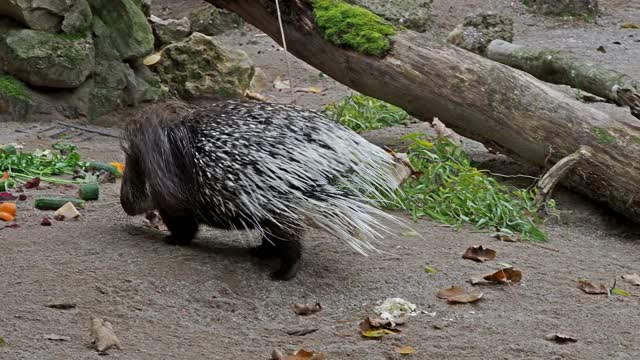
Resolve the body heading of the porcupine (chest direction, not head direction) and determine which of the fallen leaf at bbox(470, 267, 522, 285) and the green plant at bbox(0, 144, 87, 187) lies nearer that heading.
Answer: the green plant

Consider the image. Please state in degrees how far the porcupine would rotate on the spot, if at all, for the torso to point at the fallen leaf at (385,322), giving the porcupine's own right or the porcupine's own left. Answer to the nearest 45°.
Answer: approximately 180°

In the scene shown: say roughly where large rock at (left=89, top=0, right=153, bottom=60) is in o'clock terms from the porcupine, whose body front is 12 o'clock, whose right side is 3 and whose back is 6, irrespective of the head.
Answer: The large rock is roughly at 1 o'clock from the porcupine.

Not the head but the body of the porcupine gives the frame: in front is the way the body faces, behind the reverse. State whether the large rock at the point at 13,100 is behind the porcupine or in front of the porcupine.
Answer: in front

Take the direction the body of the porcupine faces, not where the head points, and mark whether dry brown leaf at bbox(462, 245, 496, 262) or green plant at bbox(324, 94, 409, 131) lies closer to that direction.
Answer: the green plant

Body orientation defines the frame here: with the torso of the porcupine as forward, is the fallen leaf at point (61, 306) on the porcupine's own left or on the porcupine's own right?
on the porcupine's own left

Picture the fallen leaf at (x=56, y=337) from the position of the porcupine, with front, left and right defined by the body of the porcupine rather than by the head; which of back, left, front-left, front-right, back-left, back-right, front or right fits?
left

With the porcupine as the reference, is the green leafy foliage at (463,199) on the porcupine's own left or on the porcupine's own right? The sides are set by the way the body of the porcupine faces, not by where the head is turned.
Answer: on the porcupine's own right

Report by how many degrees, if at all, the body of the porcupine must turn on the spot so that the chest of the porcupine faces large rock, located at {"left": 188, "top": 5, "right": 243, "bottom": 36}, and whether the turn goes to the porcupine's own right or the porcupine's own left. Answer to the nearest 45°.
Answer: approximately 45° to the porcupine's own right

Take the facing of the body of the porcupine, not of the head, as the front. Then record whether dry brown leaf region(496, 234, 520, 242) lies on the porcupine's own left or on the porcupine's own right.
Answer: on the porcupine's own right

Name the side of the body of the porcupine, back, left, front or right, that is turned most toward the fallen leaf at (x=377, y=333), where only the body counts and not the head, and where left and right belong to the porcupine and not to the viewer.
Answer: back

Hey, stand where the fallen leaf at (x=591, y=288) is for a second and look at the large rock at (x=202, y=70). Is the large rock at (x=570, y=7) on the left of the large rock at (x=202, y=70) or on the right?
right

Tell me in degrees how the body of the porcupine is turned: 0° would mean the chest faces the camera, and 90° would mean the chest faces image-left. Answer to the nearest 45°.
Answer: approximately 135°

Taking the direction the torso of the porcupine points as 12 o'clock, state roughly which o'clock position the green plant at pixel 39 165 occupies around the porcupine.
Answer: The green plant is roughly at 12 o'clock from the porcupine.

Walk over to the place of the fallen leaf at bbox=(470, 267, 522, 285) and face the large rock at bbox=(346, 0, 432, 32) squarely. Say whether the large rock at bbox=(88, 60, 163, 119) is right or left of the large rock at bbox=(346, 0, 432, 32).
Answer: left
